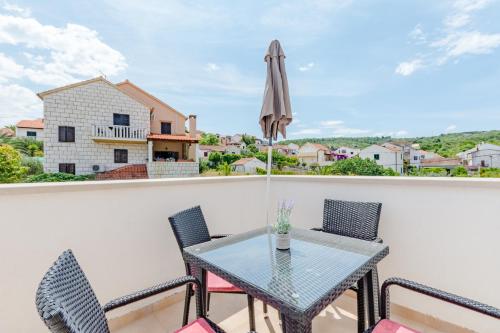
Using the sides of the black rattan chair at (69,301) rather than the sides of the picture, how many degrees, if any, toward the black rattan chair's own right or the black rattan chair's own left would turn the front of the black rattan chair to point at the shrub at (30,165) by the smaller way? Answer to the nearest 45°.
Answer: approximately 45° to the black rattan chair's own left

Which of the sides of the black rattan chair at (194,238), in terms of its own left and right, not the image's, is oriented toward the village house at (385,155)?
left

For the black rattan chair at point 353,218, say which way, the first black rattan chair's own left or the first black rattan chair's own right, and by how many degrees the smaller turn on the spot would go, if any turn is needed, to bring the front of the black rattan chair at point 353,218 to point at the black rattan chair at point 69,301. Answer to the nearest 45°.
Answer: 0° — it already faces it

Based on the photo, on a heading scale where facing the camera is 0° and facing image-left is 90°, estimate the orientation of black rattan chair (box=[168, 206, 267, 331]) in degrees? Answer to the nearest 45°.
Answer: approximately 315°

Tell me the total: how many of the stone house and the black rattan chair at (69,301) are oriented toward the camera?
1

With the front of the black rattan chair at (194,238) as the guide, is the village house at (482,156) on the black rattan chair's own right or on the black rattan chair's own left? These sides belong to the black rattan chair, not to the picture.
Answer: on the black rattan chair's own left

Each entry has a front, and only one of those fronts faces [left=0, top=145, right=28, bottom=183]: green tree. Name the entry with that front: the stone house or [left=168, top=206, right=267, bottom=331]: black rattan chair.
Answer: the stone house

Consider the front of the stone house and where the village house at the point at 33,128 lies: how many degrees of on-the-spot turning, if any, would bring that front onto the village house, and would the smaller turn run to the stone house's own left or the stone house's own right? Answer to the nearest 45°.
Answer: approximately 90° to the stone house's own right

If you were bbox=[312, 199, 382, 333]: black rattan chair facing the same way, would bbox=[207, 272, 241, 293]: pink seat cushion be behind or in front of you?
in front

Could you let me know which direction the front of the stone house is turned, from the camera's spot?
facing the viewer

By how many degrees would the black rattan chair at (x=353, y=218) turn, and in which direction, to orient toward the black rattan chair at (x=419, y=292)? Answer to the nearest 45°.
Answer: approximately 45° to its left

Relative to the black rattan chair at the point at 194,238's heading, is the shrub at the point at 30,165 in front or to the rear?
to the rear

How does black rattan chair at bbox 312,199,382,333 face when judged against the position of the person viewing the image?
facing the viewer and to the left of the viewer
